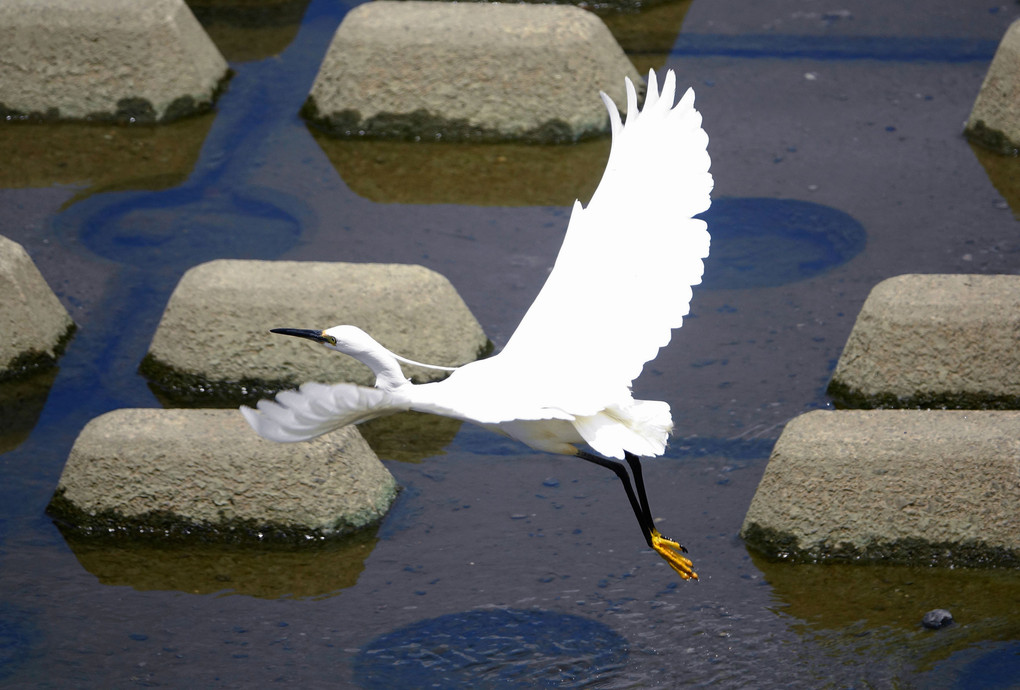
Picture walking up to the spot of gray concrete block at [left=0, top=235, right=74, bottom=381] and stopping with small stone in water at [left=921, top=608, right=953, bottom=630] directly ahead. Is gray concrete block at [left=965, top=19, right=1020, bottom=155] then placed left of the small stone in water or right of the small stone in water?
left

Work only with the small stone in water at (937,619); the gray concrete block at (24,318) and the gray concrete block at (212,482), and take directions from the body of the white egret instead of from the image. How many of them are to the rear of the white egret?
1

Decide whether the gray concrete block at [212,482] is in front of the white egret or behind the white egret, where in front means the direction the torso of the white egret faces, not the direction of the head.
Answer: in front

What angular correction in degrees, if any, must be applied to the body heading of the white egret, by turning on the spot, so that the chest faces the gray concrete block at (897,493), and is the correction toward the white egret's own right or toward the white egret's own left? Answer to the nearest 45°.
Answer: approximately 180°

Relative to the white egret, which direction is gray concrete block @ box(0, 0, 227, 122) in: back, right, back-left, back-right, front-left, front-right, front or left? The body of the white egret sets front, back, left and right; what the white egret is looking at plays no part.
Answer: front-right

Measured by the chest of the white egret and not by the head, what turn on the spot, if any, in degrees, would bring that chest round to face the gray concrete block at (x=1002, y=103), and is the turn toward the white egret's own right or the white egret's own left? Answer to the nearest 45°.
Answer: approximately 135° to the white egret's own right

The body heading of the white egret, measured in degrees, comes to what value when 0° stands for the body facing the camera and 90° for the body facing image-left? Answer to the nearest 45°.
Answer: approximately 90°

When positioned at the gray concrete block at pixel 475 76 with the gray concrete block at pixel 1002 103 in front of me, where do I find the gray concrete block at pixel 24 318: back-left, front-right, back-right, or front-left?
back-right

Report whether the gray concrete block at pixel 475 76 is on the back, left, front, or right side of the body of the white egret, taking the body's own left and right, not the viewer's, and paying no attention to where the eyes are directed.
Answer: right

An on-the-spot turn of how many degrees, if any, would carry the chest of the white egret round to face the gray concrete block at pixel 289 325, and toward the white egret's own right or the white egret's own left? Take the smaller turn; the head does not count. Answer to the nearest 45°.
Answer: approximately 45° to the white egret's own right

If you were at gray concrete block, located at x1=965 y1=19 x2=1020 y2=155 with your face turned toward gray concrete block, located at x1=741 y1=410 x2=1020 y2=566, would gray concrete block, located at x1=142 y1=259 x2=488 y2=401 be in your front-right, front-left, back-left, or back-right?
front-right

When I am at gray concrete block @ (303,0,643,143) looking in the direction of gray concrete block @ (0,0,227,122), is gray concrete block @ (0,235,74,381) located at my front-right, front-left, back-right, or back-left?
front-left

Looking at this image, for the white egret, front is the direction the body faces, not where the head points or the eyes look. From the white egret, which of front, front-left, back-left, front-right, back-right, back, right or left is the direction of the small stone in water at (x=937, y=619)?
back

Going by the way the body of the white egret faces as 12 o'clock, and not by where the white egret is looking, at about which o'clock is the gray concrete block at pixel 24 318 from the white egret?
The gray concrete block is roughly at 1 o'clock from the white egret.

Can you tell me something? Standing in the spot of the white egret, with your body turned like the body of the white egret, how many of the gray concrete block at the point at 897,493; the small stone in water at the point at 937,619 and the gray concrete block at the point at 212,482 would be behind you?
2

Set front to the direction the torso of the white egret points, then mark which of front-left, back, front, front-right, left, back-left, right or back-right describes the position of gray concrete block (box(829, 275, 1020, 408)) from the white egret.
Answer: back-right

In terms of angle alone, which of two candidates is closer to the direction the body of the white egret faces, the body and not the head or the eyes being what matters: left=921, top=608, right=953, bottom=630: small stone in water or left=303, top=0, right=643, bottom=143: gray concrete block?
the gray concrete block
